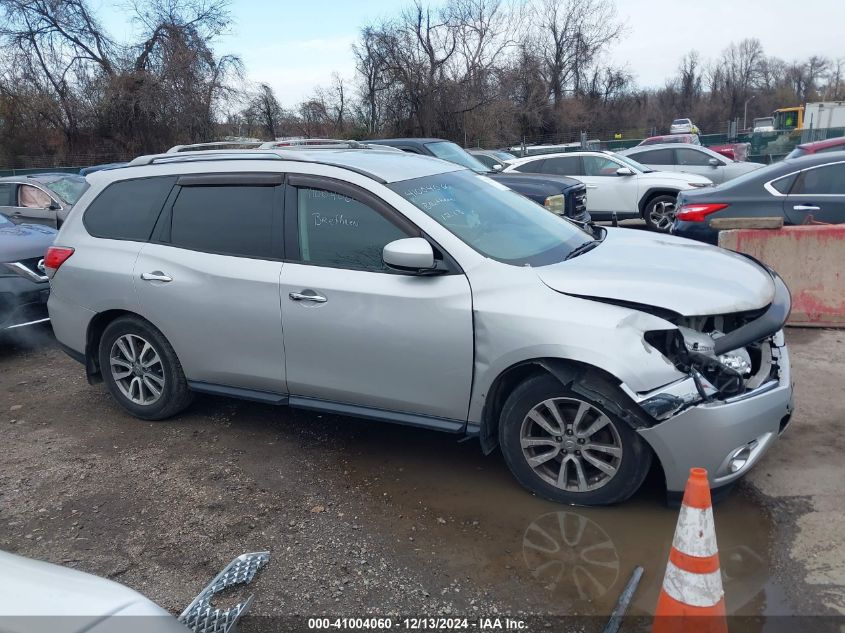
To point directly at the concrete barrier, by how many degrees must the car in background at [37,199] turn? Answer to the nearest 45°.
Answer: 0° — it already faces it

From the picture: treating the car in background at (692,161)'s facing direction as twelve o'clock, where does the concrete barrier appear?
The concrete barrier is roughly at 3 o'clock from the car in background.

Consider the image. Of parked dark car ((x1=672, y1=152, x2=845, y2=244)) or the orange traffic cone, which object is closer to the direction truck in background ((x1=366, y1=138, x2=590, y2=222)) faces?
the parked dark car

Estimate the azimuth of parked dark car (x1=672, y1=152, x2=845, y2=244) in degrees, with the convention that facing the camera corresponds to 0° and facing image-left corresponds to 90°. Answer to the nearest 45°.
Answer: approximately 270°

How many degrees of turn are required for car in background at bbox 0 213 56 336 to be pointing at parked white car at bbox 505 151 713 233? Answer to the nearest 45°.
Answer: approximately 45° to its left

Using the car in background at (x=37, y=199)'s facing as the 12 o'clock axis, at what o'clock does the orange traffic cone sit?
The orange traffic cone is roughly at 1 o'clock from the car in background.

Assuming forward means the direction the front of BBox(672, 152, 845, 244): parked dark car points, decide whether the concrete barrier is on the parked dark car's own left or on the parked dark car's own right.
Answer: on the parked dark car's own right

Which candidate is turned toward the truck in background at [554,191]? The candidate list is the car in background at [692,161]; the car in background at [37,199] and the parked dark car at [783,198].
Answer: the car in background at [37,199]

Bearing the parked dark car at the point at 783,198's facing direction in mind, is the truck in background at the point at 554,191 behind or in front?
behind

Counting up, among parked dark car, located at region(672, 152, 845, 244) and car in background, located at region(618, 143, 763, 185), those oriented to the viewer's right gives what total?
2

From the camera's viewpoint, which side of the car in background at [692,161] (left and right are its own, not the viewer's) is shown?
right

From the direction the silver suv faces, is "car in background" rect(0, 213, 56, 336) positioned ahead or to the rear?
to the rear

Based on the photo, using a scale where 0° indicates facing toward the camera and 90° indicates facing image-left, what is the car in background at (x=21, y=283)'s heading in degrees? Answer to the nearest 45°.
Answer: approximately 315°

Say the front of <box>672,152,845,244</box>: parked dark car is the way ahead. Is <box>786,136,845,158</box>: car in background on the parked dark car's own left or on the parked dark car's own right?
on the parked dark car's own left

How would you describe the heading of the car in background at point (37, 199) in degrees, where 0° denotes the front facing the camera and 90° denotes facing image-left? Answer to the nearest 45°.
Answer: approximately 315°

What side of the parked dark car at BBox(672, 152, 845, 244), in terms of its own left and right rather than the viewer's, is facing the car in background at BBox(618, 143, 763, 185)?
left
